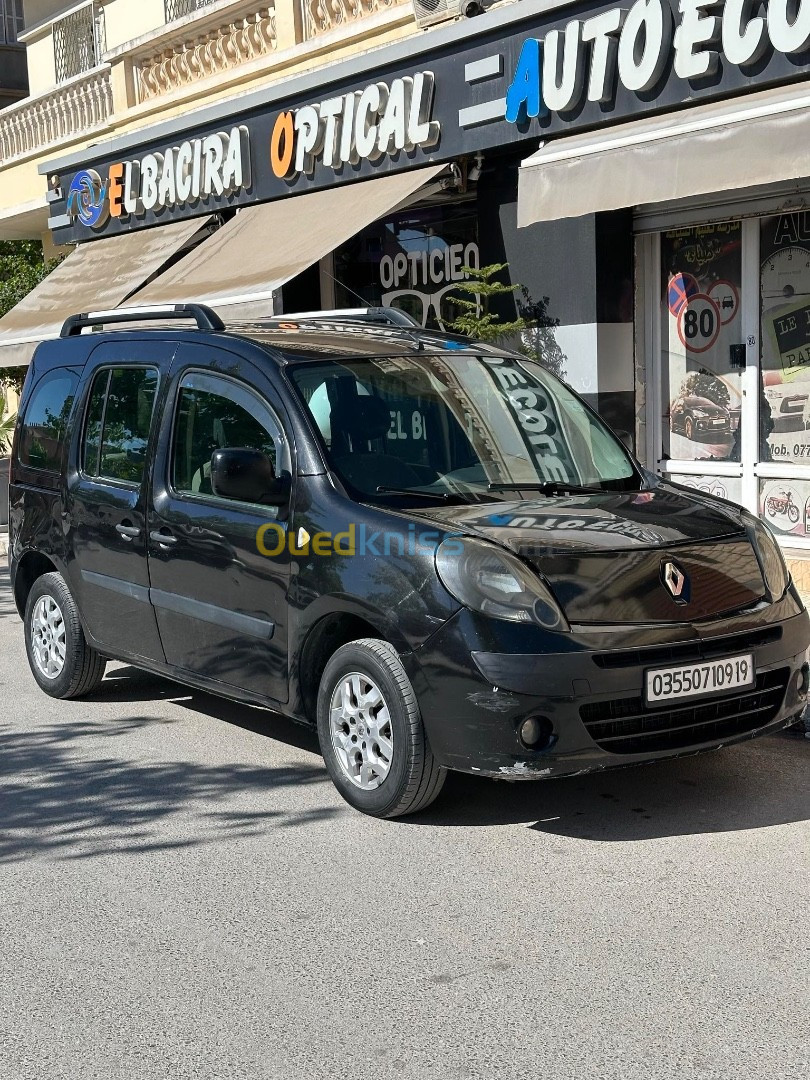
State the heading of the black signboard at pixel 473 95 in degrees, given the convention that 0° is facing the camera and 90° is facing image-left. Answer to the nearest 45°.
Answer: approximately 45°

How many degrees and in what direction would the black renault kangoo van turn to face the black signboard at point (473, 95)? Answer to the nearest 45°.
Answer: approximately 135° to its left

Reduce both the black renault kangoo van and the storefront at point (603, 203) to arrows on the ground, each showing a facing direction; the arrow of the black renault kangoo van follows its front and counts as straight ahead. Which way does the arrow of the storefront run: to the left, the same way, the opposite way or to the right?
to the right

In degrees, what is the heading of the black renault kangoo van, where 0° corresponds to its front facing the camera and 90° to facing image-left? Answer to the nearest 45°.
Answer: approximately 315°

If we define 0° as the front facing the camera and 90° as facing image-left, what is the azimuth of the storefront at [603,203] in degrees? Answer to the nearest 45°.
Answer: approximately 45°

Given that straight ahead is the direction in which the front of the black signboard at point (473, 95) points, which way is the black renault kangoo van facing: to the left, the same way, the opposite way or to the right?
to the left

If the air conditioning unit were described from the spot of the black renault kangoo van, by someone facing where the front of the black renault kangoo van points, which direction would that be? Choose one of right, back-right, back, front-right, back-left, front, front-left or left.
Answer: back-left

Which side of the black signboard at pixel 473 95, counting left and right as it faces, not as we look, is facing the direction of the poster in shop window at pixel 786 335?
left

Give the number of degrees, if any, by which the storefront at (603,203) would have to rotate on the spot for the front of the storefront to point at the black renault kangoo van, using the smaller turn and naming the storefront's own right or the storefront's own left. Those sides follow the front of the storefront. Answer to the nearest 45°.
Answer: approximately 45° to the storefront's own left
